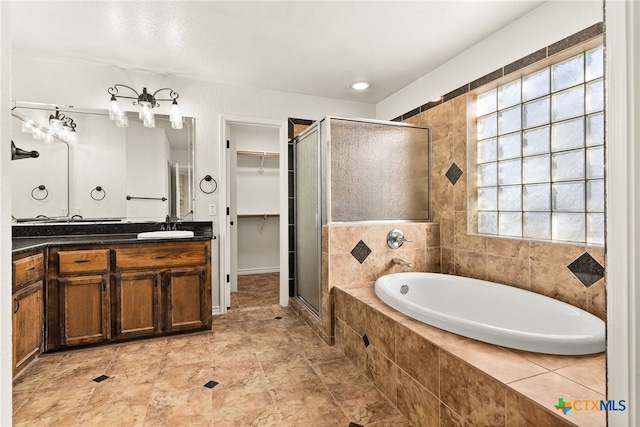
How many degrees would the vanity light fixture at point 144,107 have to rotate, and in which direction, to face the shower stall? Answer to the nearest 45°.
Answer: approximately 45° to its left

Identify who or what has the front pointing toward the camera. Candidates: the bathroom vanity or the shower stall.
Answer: the bathroom vanity

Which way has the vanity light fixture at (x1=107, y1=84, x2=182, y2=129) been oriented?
toward the camera

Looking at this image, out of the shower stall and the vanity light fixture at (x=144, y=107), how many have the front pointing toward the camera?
1

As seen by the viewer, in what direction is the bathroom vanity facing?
toward the camera

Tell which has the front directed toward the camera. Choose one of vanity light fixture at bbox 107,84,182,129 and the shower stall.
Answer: the vanity light fixture

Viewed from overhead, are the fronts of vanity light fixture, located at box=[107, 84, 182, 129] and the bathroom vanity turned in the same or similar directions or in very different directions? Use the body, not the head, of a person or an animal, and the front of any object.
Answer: same or similar directions

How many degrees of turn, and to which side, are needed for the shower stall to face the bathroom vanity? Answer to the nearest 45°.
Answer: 0° — it already faces it

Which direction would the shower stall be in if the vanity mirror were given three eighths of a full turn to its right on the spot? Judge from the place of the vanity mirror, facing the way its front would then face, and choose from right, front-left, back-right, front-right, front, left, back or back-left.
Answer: back

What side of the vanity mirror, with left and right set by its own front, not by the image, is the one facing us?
front

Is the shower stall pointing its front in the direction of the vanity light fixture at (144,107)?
yes
